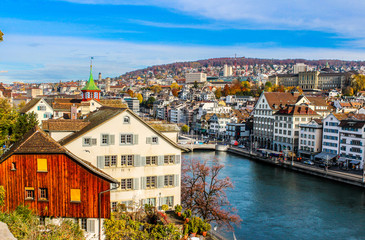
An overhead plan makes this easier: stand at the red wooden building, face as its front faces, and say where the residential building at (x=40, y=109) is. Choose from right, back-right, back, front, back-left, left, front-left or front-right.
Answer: back

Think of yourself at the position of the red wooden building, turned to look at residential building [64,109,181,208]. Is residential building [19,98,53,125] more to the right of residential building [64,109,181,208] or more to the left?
left

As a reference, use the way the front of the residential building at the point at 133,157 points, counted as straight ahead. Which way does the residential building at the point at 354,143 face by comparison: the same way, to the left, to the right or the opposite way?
to the right

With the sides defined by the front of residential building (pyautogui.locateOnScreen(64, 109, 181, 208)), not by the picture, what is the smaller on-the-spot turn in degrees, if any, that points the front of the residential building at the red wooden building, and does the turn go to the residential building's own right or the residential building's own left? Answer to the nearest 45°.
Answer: approximately 45° to the residential building's own right

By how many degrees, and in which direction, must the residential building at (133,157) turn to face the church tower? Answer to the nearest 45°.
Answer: approximately 180°

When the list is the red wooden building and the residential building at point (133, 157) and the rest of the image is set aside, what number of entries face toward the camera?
2

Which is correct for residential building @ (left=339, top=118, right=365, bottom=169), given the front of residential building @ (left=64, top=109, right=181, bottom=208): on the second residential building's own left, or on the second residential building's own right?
on the second residential building's own left

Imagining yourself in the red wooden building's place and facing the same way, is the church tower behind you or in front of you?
behind

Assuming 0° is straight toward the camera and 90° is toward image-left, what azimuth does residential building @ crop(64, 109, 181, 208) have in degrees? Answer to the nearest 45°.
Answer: approximately 0°

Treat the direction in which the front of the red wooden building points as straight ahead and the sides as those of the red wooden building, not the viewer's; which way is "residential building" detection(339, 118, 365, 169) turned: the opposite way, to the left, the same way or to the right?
to the right
